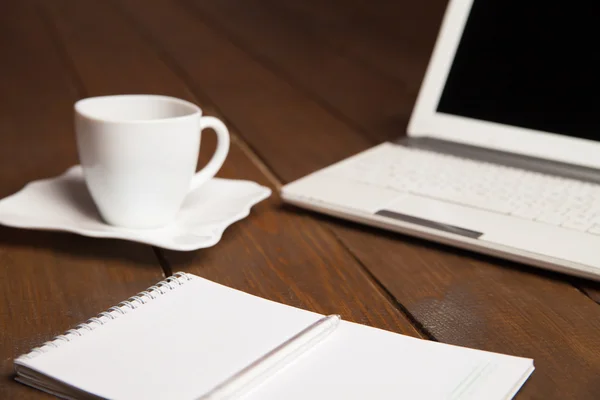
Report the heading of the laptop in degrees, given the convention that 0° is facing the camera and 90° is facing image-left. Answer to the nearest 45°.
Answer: approximately 45°
